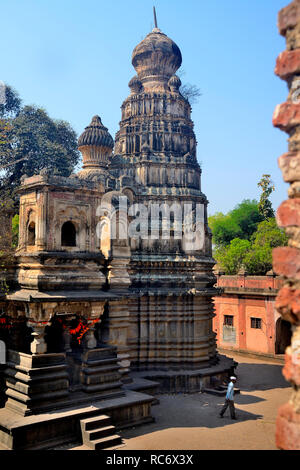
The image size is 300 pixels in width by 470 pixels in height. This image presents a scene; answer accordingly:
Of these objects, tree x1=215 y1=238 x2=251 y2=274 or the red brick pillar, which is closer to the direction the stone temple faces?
the red brick pillar

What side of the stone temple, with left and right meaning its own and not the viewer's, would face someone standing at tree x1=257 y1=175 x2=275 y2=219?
back

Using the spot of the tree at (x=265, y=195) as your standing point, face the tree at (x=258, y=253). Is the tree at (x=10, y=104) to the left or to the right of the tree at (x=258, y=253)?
right

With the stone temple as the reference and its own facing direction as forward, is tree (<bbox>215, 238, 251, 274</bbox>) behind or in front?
behind

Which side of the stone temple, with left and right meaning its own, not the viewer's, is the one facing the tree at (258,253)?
back

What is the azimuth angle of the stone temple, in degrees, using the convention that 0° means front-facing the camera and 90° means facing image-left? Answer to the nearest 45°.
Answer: approximately 45°
